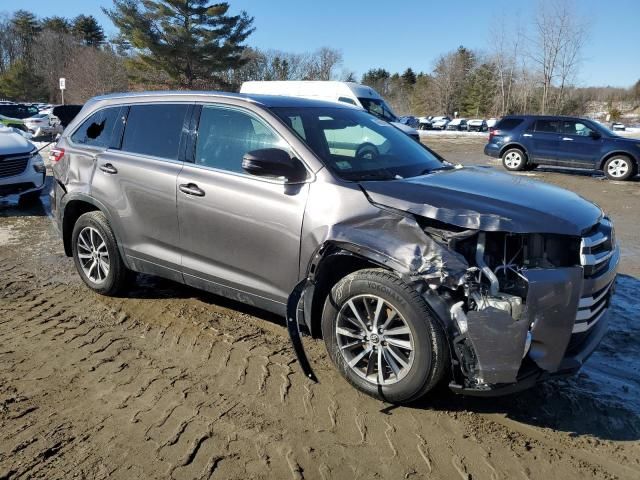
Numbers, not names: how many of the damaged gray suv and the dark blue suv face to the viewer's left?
0

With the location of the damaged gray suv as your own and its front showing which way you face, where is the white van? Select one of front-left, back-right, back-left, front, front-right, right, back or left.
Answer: back-left

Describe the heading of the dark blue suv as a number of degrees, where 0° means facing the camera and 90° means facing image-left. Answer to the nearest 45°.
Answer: approximately 270°

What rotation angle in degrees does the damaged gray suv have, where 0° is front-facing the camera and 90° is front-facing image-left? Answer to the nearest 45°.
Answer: approximately 315°

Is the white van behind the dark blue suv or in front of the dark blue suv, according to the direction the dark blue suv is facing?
behind

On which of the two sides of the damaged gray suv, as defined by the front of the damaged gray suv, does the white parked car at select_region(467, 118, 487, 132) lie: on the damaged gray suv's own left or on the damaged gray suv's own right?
on the damaged gray suv's own left

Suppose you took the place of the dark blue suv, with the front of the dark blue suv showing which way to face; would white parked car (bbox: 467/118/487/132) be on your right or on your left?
on your left

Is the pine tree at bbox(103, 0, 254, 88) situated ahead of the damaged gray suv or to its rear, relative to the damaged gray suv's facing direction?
to the rear

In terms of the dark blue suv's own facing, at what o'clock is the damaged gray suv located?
The damaged gray suv is roughly at 3 o'clock from the dark blue suv.

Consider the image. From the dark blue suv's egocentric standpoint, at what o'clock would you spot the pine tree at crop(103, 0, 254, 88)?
The pine tree is roughly at 7 o'clock from the dark blue suv.
